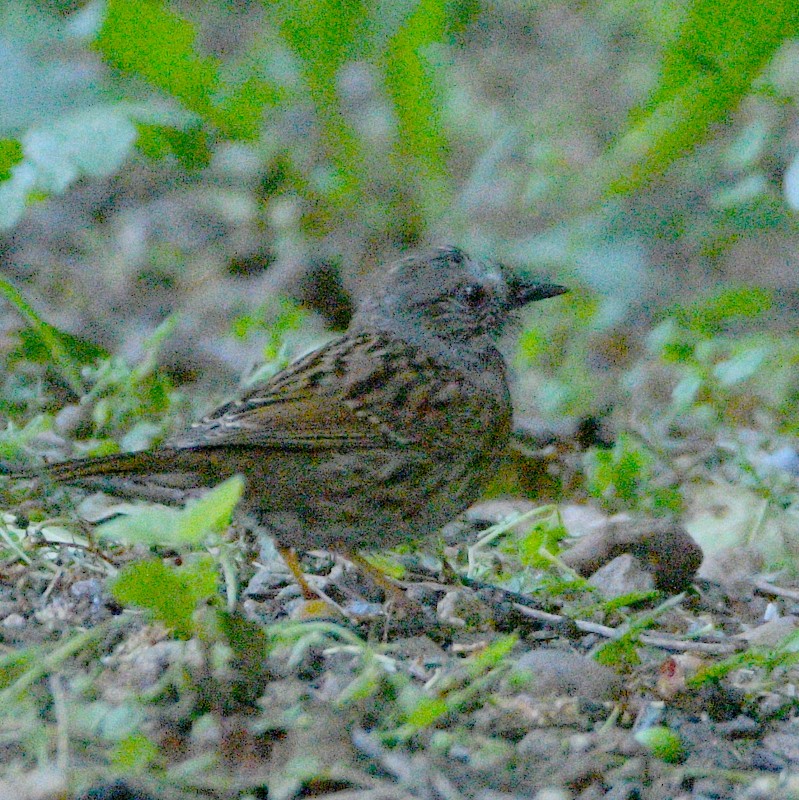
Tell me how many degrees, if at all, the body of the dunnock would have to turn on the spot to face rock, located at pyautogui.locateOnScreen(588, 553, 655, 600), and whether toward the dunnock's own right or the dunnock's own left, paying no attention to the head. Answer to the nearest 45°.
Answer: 0° — it already faces it

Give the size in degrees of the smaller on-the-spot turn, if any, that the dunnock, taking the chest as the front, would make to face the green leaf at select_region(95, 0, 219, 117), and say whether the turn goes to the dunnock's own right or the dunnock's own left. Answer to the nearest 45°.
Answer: approximately 90° to the dunnock's own left

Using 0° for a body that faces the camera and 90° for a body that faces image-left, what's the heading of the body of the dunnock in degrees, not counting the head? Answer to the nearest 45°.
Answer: approximately 270°

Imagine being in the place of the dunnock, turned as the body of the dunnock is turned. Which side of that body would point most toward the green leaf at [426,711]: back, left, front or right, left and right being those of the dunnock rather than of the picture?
right

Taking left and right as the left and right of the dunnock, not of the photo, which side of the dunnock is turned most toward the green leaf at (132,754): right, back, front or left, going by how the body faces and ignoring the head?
right

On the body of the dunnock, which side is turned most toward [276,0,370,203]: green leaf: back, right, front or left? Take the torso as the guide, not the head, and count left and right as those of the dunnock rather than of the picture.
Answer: left

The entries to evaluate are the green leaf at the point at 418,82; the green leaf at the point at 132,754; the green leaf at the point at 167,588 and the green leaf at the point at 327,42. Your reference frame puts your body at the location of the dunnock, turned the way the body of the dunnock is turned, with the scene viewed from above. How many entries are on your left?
2

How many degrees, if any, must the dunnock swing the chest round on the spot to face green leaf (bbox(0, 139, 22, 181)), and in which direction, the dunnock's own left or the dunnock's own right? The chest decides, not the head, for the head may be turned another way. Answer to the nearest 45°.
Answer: approximately 135° to the dunnock's own left

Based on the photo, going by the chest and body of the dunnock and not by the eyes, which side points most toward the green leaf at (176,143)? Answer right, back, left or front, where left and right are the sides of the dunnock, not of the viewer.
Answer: left
